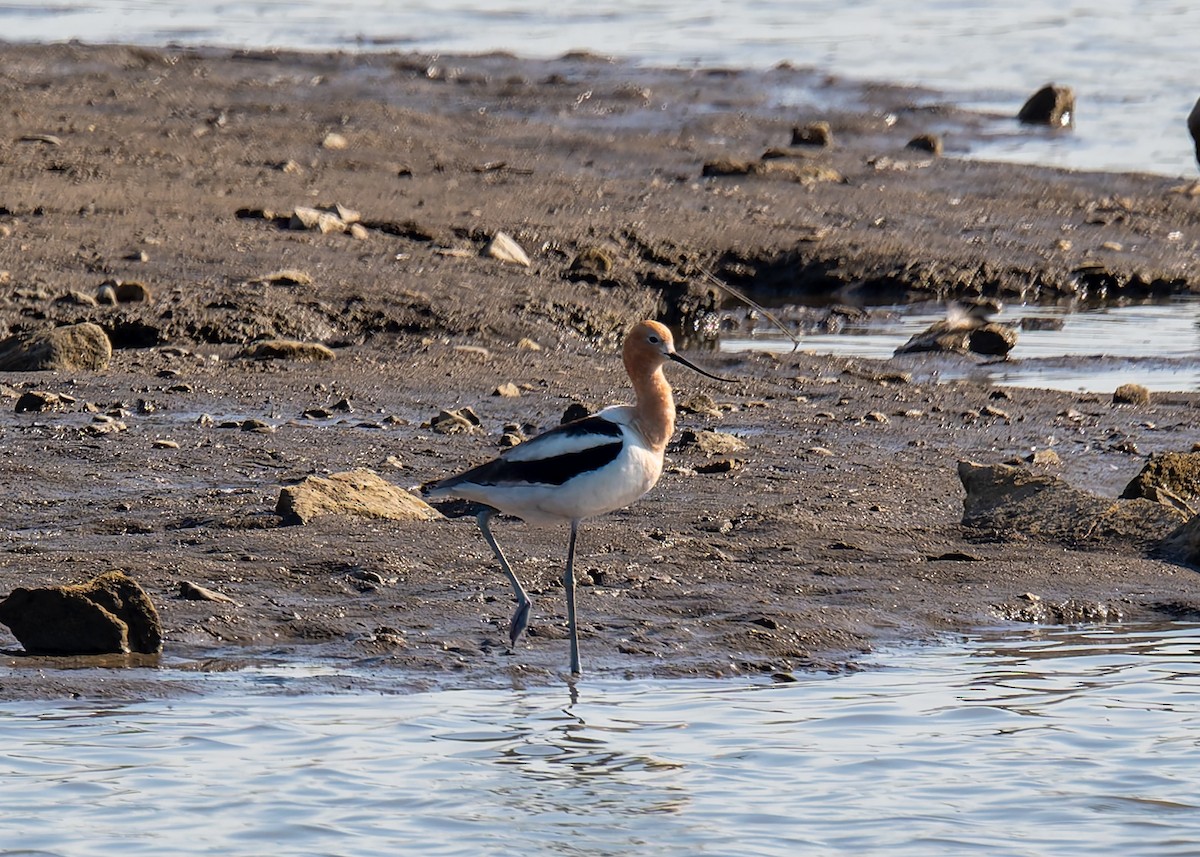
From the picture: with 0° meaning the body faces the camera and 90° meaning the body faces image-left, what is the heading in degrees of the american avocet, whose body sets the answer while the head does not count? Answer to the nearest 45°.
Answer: approximately 270°

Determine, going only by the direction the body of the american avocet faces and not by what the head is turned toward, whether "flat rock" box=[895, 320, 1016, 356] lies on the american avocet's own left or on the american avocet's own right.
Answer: on the american avocet's own left

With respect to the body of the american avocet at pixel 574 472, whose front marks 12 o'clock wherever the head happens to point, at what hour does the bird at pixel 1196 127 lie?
The bird is roughly at 10 o'clock from the american avocet.

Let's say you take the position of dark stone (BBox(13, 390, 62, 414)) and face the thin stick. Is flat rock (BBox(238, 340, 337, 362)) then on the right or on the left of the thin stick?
left

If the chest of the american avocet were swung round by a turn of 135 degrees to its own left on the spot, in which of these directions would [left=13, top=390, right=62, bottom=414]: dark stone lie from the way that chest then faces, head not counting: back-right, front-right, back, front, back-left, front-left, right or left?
front

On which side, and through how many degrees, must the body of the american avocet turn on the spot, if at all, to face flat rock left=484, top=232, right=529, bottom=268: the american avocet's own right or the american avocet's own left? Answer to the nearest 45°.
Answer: approximately 90° to the american avocet's own left

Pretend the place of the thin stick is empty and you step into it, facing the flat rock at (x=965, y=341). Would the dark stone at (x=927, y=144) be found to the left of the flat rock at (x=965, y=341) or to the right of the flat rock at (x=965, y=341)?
left

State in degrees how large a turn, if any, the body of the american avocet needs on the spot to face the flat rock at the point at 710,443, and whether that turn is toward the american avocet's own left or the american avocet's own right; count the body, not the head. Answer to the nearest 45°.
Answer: approximately 90° to the american avocet's own left

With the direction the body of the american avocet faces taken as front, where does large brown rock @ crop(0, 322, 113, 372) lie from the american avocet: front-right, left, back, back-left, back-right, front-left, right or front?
back-left

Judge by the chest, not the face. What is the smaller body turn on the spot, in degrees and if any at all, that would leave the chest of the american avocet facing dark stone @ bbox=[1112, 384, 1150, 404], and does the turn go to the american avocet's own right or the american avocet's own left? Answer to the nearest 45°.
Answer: approximately 45° to the american avocet's own left

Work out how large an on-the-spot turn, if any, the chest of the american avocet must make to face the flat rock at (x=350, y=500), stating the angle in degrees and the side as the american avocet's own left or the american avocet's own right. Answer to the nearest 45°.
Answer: approximately 135° to the american avocet's own left

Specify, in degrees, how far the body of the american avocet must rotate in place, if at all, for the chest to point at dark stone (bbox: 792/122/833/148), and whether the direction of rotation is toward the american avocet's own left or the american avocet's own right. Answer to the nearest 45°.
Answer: approximately 90° to the american avocet's own left
